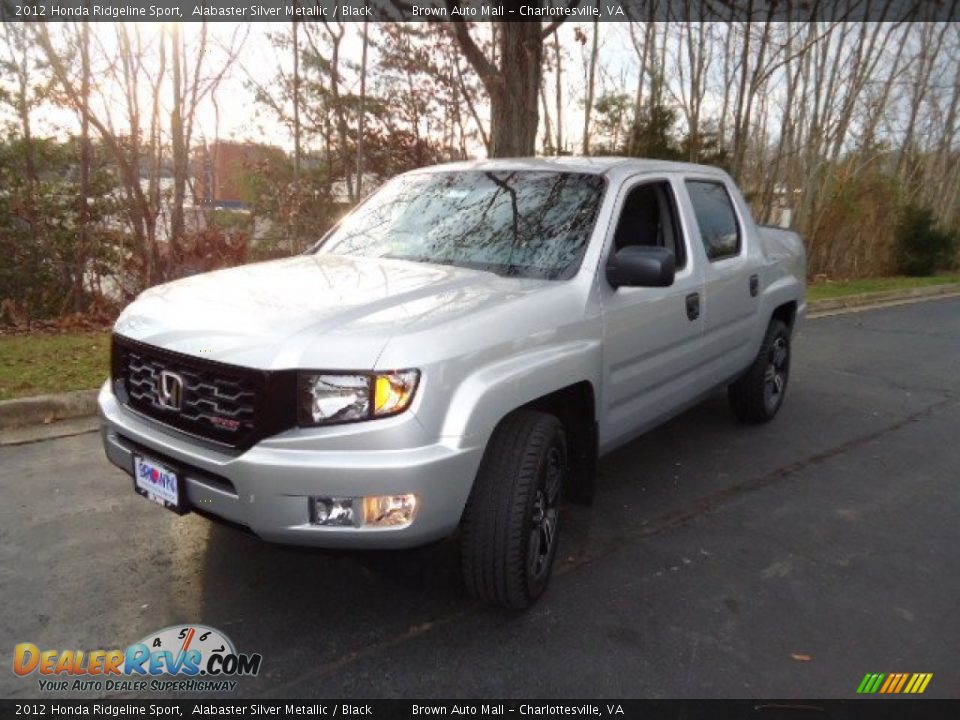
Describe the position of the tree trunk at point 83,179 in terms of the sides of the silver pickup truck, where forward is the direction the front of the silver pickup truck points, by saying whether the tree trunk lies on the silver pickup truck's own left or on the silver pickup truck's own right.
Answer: on the silver pickup truck's own right

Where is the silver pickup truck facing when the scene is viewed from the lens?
facing the viewer and to the left of the viewer

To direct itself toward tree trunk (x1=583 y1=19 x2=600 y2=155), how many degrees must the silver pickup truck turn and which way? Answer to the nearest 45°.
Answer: approximately 135° to its right

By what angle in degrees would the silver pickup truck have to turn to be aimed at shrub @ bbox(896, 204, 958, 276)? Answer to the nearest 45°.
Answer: approximately 180°

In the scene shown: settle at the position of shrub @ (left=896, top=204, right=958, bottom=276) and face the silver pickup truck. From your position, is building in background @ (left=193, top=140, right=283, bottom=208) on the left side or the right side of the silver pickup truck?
right

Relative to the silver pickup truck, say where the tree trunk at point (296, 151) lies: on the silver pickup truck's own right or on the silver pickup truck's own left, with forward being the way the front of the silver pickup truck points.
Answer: on the silver pickup truck's own right

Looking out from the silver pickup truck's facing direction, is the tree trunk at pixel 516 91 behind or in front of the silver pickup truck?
behind

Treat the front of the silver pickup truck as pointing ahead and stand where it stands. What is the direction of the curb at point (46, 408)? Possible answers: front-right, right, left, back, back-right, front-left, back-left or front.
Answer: right

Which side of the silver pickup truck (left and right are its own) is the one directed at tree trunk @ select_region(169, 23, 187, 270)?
right
